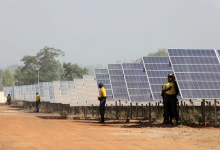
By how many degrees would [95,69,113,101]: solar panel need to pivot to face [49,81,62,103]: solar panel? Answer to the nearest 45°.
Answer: approximately 135° to its right

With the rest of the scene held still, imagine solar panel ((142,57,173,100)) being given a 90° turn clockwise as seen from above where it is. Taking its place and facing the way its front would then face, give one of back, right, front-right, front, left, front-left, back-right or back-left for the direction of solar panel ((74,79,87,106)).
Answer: front-right

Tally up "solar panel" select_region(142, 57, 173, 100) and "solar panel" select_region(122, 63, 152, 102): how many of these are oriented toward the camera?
2

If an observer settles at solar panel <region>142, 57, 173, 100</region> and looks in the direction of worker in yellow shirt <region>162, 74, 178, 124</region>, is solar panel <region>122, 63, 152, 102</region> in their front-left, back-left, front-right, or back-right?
back-right

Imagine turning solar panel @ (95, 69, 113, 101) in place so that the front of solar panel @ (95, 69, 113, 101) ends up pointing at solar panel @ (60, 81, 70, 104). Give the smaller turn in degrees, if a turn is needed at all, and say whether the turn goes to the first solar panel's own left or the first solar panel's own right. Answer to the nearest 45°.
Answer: approximately 135° to the first solar panel's own right

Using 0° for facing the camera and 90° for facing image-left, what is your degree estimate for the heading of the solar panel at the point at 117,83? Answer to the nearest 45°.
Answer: approximately 0°

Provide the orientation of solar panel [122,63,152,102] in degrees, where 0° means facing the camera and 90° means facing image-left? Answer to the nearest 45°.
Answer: approximately 0°
